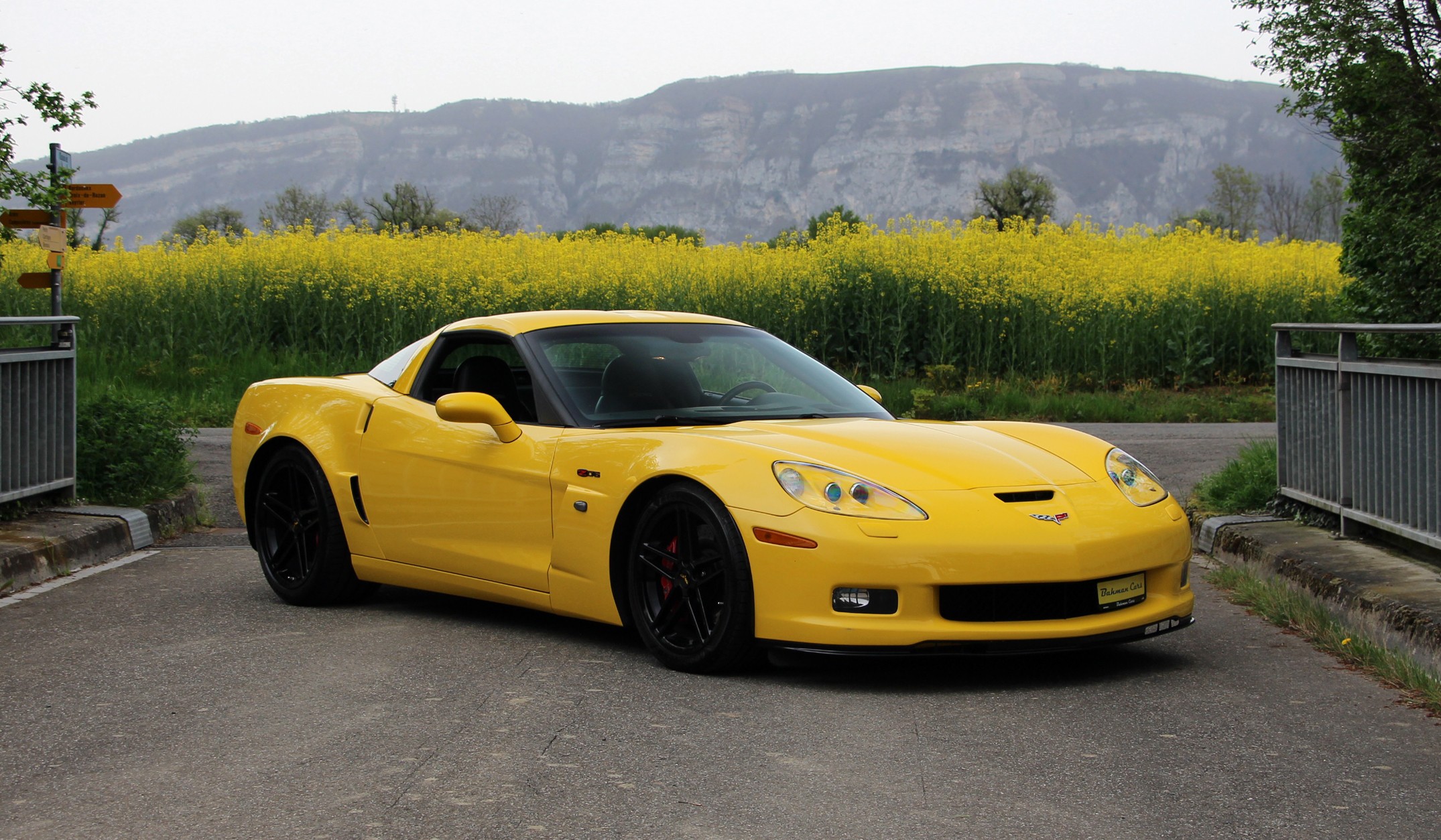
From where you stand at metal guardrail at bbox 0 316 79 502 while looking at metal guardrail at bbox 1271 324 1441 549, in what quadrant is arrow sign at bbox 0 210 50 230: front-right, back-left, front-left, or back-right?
back-left

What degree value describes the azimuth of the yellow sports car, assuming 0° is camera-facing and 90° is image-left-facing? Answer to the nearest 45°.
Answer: approximately 315°

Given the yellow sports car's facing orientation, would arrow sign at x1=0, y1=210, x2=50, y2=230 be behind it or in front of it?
behind

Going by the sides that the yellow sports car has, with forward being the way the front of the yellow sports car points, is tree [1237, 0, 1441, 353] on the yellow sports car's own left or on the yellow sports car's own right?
on the yellow sports car's own left

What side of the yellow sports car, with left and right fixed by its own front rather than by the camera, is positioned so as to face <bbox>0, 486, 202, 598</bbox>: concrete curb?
back
